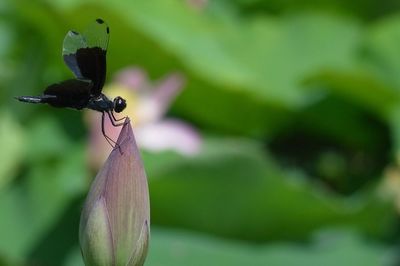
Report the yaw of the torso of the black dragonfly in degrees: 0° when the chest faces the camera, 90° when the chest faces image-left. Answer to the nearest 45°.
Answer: approximately 270°

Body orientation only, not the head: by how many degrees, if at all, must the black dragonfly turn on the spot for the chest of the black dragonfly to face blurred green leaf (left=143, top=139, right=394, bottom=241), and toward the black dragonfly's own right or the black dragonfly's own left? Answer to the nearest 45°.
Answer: approximately 45° to the black dragonfly's own left
